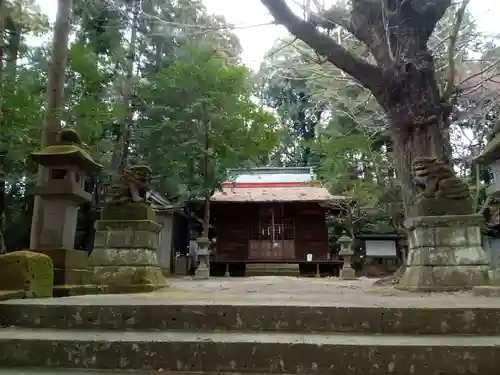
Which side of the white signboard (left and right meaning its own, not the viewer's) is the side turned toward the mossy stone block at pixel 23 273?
front

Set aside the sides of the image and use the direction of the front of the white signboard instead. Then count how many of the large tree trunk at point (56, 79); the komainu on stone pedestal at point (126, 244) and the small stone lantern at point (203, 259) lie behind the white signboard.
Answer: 0

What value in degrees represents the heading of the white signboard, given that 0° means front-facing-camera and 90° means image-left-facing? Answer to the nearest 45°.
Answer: approximately 0°

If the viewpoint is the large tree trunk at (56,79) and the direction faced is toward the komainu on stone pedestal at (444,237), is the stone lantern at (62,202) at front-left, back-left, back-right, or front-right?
front-right

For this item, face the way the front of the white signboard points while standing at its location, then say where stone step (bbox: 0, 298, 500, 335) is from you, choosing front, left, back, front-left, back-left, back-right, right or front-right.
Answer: front

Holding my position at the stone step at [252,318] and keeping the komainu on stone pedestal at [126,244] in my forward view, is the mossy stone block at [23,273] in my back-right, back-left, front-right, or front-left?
front-left

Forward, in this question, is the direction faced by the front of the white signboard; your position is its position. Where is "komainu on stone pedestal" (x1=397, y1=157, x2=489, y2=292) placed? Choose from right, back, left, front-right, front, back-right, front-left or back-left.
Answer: front

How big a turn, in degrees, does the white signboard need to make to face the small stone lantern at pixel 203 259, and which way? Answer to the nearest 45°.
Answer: approximately 45° to its right

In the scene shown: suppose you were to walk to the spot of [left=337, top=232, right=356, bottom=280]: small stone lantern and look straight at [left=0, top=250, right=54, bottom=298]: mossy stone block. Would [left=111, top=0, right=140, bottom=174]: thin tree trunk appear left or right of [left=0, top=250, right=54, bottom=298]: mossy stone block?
right

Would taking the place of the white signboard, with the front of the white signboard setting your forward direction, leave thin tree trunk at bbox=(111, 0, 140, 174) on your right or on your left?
on your right

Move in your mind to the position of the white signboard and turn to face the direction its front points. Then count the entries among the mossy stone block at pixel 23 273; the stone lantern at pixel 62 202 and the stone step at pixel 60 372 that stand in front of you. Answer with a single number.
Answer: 3

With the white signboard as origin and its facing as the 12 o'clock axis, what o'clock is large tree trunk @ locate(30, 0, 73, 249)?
The large tree trunk is roughly at 1 o'clock from the white signboard.

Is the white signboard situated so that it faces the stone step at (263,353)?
yes

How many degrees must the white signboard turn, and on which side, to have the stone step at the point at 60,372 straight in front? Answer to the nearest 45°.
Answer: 0° — it already faces it
